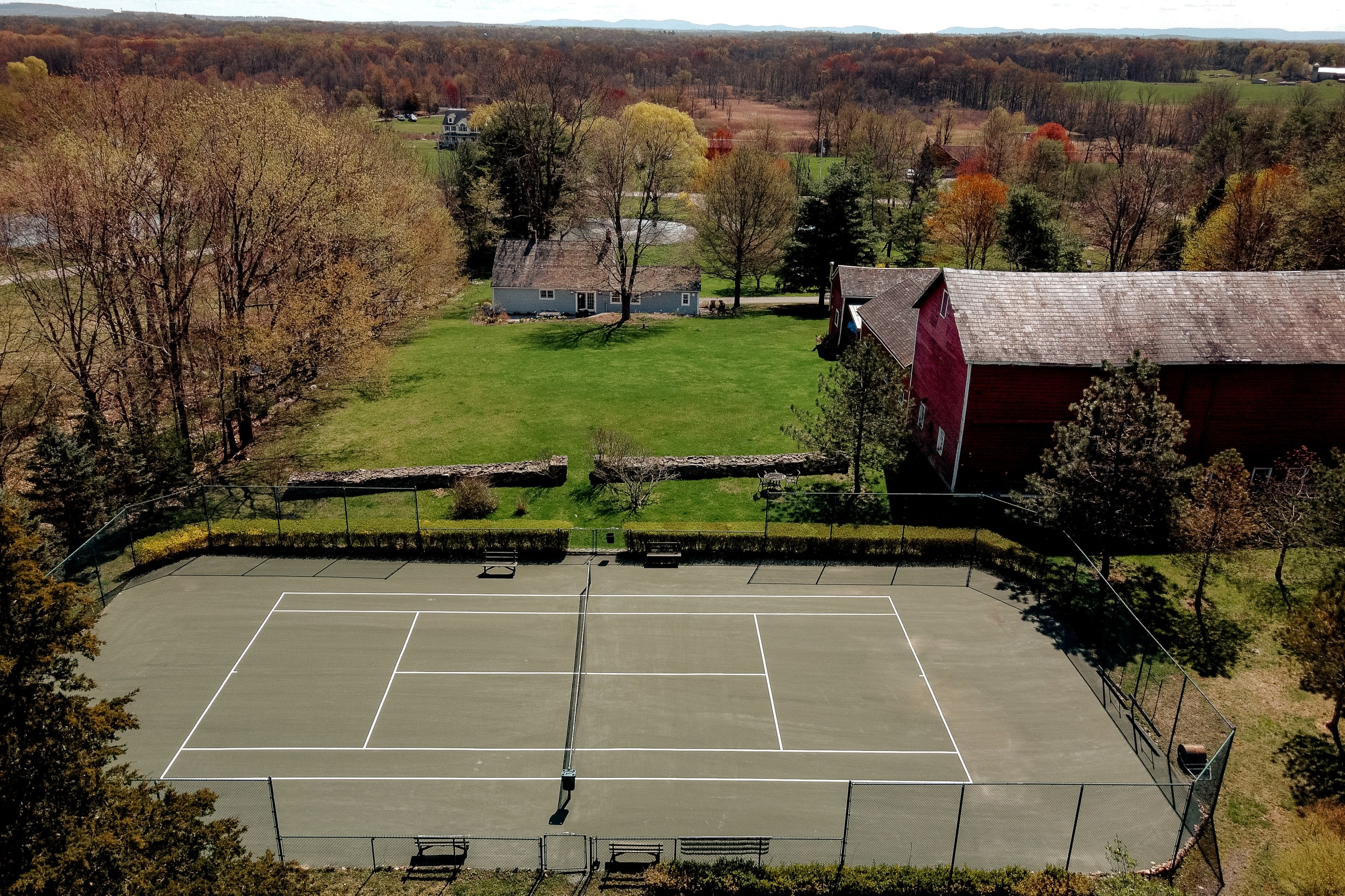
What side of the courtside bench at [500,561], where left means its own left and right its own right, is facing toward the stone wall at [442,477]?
back

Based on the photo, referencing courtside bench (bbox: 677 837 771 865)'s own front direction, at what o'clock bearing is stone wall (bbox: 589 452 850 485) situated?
The stone wall is roughly at 12 o'clock from the courtside bench.

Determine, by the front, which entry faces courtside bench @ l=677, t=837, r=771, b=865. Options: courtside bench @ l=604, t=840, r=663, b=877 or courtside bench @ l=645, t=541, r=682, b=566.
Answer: courtside bench @ l=645, t=541, r=682, b=566

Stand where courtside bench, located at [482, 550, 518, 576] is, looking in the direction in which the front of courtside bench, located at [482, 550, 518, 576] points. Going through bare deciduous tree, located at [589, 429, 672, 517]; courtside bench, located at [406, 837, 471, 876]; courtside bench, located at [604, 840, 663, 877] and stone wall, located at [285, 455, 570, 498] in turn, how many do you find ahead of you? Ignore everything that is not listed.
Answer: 2

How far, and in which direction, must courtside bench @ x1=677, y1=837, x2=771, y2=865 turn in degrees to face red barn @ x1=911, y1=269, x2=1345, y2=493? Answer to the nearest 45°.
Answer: approximately 45° to its right

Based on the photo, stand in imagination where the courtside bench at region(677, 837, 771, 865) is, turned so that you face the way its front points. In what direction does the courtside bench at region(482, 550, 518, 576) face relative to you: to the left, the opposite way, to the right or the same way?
the opposite way

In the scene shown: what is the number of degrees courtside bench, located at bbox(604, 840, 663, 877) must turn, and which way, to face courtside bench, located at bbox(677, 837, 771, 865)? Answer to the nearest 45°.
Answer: approximately 90° to its right

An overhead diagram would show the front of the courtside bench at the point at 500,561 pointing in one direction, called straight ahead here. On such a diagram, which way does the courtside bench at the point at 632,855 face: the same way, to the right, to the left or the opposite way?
the opposite way

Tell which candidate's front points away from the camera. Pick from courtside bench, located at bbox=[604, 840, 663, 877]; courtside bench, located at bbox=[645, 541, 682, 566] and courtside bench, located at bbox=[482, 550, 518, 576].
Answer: courtside bench, located at bbox=[604, 840, 663, 877]

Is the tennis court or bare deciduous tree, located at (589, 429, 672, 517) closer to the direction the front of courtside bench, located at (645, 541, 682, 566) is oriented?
the tennis court

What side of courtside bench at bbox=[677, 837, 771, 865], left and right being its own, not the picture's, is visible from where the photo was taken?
back

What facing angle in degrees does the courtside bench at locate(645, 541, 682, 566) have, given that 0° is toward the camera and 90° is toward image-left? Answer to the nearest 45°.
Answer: approximately 0°

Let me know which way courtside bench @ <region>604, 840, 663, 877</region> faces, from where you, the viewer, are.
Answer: facing away from the viewer

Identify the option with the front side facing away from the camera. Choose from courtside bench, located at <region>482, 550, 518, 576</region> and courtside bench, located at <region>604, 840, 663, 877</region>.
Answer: courtside bench, located at <region>604, 840, 663, 877</region>

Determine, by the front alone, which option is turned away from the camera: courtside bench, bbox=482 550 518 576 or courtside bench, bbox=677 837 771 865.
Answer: courtside bench, bbox=677 837 771 865
